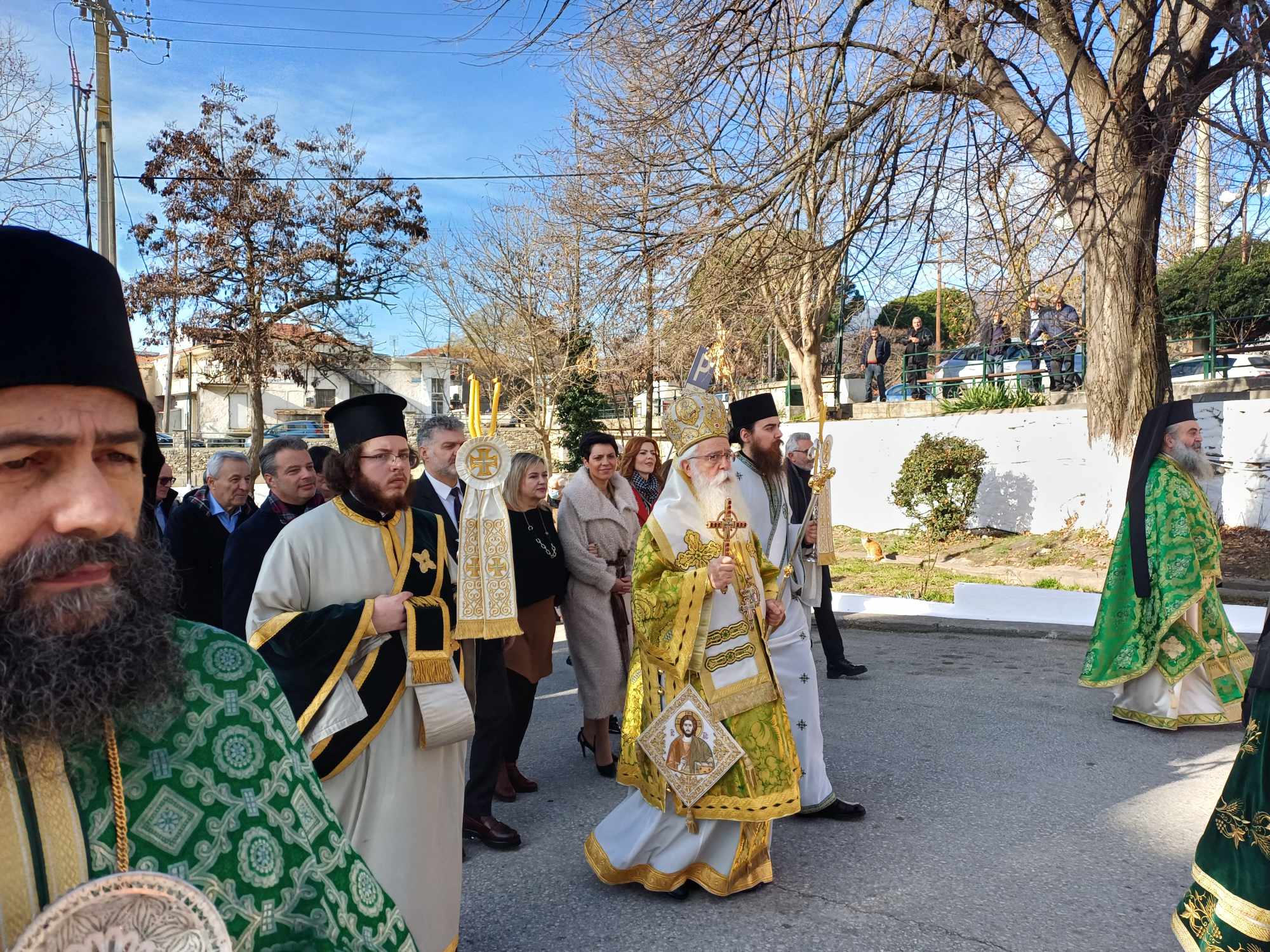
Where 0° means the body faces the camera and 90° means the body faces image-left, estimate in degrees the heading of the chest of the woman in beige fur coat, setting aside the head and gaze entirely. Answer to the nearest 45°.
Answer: approximately 315°

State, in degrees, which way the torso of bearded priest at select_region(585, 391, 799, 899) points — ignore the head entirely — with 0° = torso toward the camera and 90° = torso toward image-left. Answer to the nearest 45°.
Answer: approximately 315°

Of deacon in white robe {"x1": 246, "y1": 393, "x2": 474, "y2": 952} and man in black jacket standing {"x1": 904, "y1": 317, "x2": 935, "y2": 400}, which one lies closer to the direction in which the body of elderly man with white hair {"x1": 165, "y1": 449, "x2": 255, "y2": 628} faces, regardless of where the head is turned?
the deacon in white robe

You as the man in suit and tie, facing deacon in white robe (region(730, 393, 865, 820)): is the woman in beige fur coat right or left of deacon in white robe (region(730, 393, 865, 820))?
left

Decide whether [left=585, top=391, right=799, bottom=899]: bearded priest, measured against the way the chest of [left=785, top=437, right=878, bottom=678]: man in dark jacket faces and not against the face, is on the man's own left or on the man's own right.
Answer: on the man's own right
